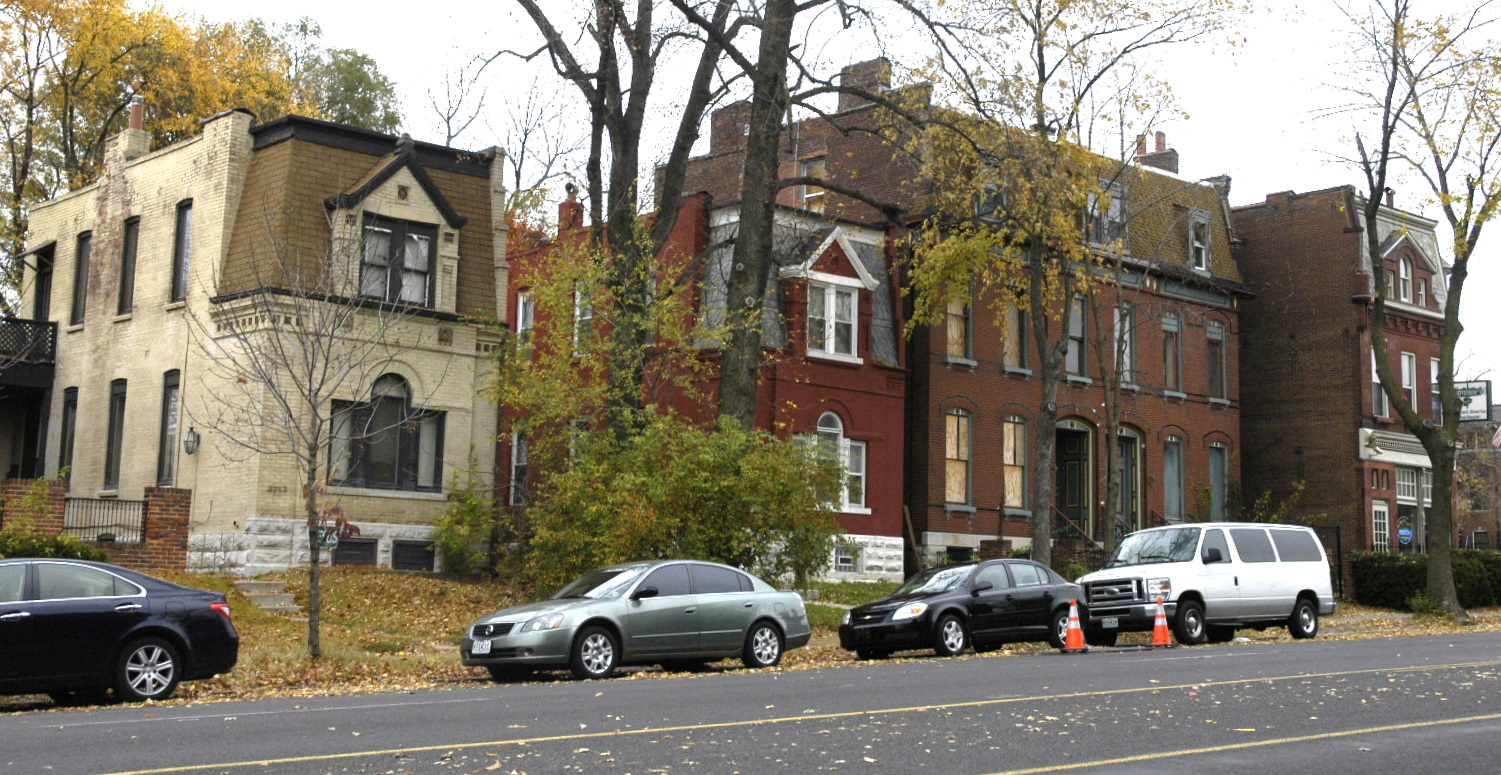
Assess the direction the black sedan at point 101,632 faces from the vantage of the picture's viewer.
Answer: facing to the left of the viewer

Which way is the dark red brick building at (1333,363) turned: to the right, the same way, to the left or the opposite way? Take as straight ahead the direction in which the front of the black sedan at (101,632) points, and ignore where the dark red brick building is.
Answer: to the left

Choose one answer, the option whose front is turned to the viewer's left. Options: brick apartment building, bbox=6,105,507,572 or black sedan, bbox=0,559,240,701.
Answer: the black sedan

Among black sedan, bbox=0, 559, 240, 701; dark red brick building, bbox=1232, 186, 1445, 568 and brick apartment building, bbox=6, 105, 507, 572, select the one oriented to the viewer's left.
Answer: the black sedan

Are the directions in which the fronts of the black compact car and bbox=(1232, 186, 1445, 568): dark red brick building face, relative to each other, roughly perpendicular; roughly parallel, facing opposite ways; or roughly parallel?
roughly perpendicular

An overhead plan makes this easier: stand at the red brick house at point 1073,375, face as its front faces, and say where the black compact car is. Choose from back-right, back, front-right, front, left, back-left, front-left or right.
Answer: front-right

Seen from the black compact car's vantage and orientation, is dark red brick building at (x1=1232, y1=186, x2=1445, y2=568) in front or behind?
behind

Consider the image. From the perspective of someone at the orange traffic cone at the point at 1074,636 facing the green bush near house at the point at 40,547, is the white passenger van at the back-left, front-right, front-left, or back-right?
back-right

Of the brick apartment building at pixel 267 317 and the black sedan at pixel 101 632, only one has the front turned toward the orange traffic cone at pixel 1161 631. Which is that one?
the brick apartment building

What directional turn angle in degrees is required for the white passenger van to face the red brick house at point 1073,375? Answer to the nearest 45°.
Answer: approximately 135° to its right

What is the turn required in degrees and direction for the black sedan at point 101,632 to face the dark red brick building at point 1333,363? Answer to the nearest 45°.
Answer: approximately 135° to its right

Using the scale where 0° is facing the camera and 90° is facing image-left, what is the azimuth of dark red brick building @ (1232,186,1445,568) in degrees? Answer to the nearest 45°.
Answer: approximately 315°

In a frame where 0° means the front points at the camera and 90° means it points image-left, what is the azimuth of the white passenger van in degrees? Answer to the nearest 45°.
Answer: approximately 45°

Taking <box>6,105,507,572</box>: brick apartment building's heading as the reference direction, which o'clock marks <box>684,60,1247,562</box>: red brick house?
The red brick house is roughly at 10 o'clock from the brick apartment building.

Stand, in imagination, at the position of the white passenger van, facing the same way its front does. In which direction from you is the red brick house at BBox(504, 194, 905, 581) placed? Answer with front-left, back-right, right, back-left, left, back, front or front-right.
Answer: right
